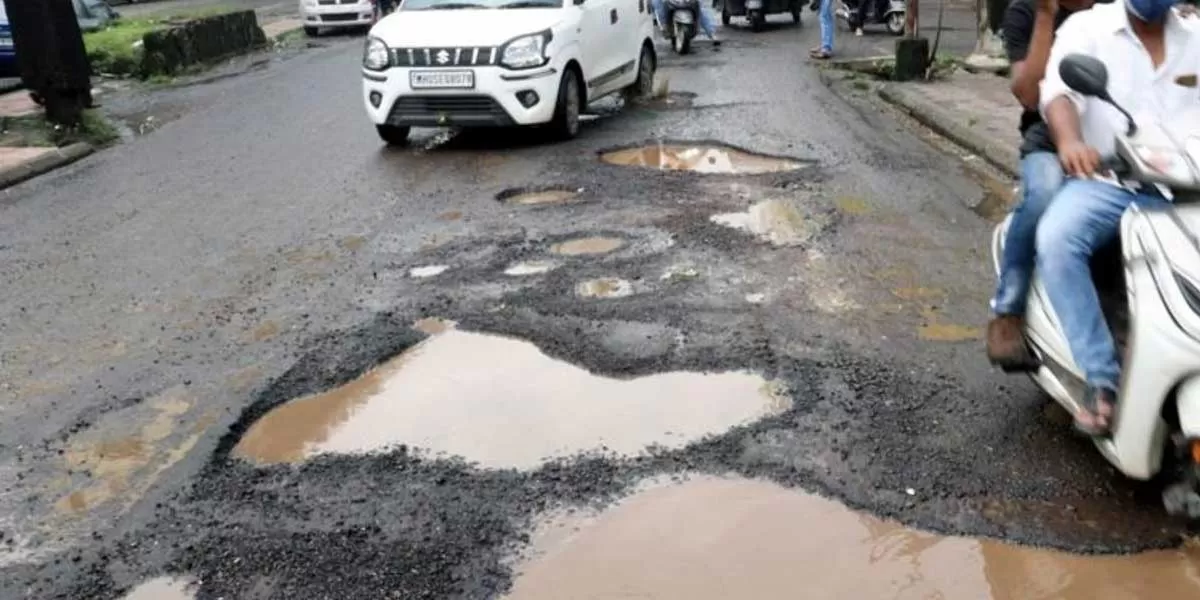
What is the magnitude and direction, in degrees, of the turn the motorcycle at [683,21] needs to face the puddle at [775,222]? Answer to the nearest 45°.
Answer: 0° — it already faces it

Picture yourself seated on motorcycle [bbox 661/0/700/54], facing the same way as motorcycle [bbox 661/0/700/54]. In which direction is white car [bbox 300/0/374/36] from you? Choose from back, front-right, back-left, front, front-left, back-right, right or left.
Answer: back-right

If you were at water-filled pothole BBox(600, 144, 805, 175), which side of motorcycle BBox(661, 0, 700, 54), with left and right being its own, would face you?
front

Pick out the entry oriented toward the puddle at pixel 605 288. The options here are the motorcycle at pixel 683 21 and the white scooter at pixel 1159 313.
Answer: the motorcycle

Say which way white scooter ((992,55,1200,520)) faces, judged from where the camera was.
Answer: facing the viewer and to the right of the viewer

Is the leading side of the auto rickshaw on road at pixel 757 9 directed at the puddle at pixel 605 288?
yes

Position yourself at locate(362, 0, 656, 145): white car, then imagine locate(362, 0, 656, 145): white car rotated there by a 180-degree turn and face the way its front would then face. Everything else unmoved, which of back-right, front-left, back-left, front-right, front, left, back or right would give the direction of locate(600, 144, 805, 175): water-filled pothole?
right

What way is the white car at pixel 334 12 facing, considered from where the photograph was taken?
facing the viewer

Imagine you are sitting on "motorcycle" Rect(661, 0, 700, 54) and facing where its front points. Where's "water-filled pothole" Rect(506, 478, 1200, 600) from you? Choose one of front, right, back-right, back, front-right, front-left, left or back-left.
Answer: front

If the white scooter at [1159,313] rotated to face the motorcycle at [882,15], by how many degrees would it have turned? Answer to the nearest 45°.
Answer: approximately 135° to its left

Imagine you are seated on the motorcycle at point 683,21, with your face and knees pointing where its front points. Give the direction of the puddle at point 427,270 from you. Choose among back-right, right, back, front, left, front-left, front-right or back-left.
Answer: front

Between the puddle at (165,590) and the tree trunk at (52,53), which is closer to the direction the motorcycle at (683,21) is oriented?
the puddle

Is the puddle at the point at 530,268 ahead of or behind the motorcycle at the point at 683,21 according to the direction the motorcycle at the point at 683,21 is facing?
ahead

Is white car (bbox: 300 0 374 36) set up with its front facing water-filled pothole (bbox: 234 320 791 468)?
yes

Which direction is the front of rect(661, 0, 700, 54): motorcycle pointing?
toward the camera

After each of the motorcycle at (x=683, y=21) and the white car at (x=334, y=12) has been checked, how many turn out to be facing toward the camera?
2
